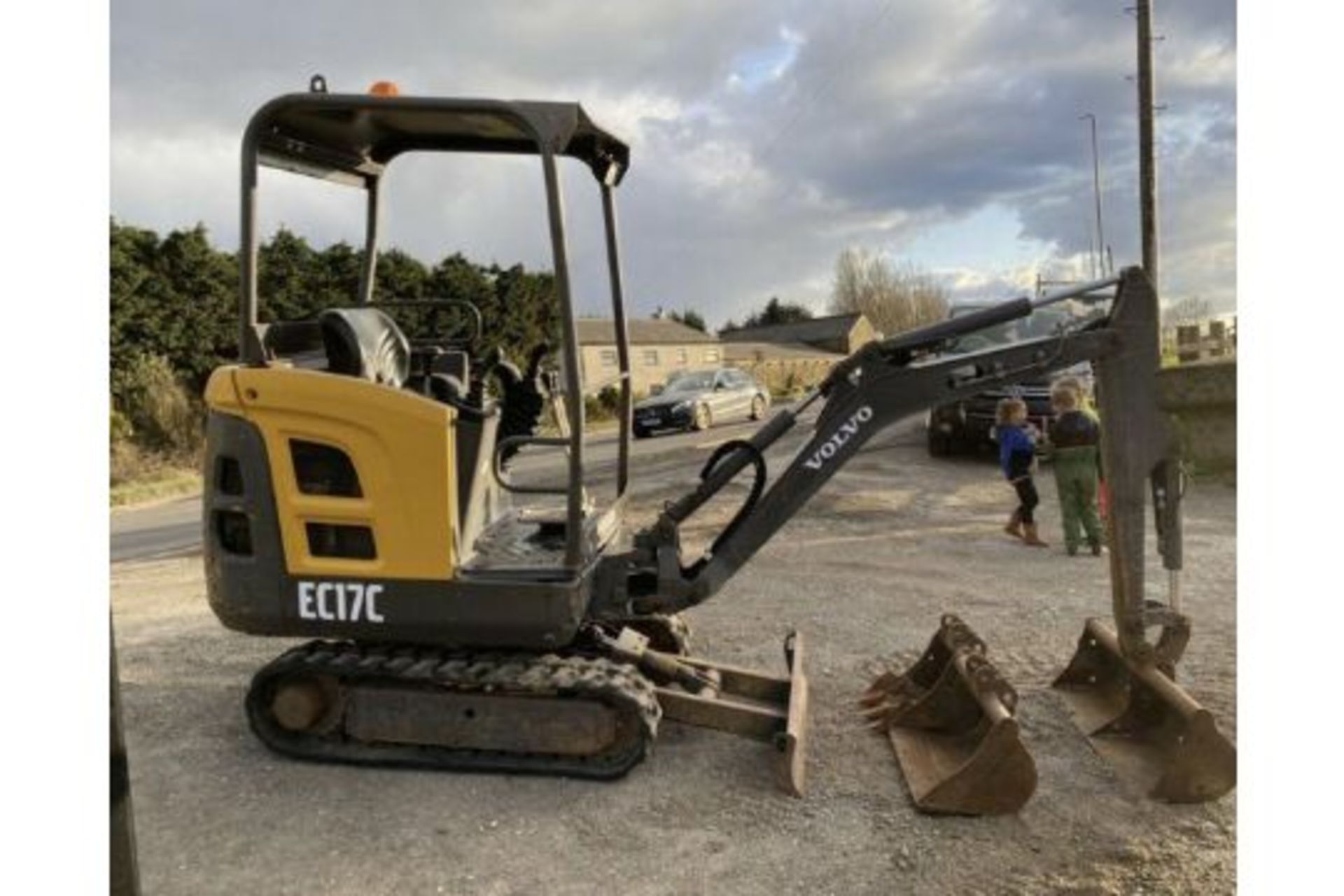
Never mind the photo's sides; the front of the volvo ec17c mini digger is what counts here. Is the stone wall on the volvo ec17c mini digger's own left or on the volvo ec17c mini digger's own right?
on the volvo ec17c mini digger's own left

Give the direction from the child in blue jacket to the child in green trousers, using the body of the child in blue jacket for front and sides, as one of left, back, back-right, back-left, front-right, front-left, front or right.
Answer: front-right

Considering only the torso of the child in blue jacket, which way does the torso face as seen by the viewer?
to the viewer's right

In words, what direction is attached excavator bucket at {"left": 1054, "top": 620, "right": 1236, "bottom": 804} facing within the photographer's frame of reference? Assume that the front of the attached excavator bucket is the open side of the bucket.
facing to the left of the viewer

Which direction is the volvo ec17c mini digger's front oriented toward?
to the viewer's right

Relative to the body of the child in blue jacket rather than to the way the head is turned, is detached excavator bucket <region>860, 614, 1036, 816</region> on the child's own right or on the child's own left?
on the child's own right

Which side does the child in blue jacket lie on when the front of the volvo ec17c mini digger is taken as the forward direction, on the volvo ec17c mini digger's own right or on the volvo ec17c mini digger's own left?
on the volvo ec17c mini digger's own left

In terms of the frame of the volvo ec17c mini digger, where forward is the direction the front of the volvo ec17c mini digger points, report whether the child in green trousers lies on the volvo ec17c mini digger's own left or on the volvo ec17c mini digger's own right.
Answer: on the volvo ec17c mini digger's own left

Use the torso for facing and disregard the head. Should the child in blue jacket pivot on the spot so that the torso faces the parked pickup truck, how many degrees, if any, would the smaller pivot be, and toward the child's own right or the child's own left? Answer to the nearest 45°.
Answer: approximately 90° to the child's own left

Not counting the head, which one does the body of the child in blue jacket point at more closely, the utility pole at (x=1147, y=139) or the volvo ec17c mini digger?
the utility pole
